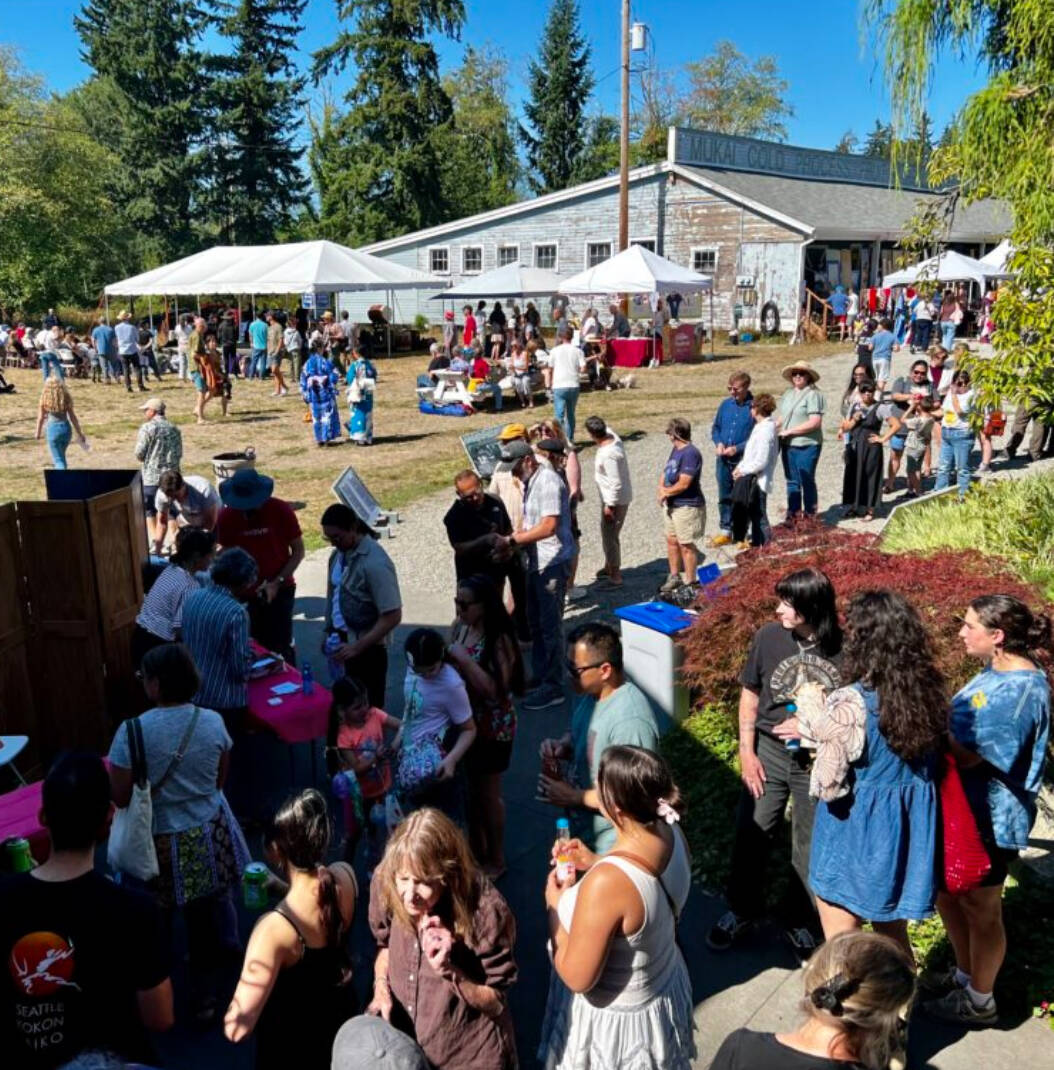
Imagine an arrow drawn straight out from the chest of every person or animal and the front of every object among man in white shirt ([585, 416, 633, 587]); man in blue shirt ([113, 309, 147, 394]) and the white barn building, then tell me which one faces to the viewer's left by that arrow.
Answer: the man in white shirt

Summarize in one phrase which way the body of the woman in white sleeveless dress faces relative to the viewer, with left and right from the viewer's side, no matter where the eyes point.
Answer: facing away from the viewer and to the left of the viewer

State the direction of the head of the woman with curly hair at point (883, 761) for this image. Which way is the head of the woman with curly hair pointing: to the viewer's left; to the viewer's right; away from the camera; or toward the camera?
away from the camera

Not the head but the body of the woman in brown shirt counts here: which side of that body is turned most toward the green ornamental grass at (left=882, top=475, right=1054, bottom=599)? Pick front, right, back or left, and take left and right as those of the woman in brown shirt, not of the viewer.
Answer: back

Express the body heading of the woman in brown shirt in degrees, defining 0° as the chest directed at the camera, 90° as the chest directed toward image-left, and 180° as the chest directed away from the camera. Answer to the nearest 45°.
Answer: approximately 45°

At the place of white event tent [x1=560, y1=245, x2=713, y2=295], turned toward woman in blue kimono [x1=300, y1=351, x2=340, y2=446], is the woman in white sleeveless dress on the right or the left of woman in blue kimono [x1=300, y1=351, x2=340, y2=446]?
left

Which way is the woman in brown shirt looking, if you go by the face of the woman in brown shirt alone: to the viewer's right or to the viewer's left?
to the viewer's left
